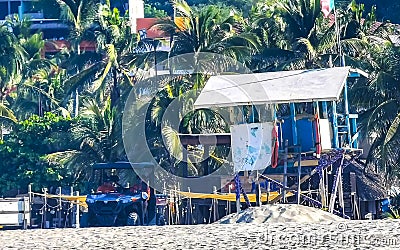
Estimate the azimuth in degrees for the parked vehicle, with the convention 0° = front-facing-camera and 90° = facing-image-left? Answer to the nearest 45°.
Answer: approximately 45°

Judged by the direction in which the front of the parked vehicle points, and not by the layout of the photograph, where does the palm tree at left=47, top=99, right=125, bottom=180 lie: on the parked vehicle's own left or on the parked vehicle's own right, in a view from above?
on the parked vehicle's own right

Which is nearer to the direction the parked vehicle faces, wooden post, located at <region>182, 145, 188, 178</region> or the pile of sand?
the pile of sand

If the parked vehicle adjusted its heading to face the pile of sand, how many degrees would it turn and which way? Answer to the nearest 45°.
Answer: approximately 90° to its left

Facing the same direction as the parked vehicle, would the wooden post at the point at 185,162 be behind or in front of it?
behind

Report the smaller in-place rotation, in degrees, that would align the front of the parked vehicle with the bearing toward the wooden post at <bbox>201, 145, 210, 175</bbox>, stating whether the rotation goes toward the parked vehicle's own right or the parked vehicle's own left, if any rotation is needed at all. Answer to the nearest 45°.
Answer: approximately 180°
